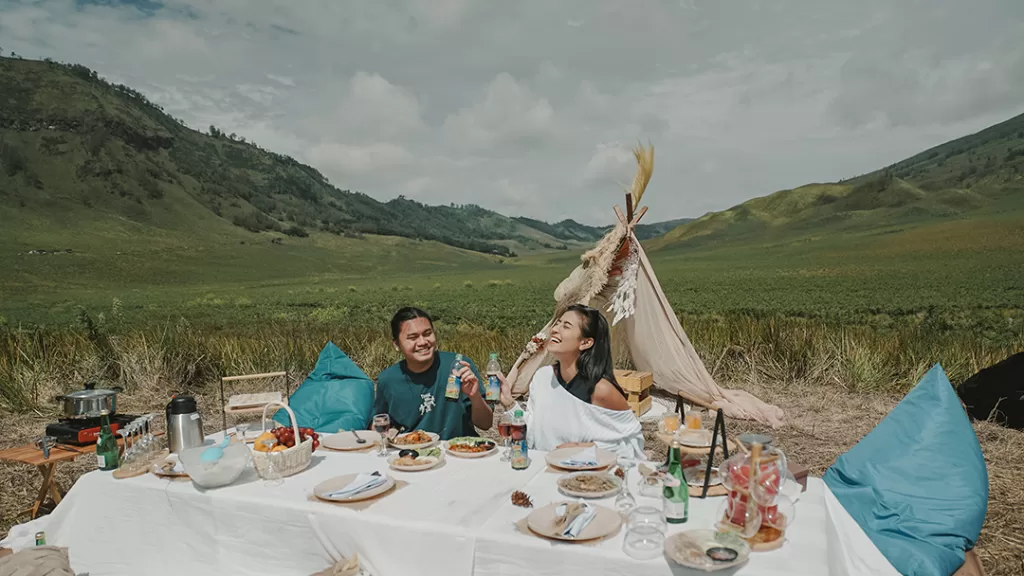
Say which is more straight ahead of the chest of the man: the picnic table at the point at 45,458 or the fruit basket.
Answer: the fruit basket

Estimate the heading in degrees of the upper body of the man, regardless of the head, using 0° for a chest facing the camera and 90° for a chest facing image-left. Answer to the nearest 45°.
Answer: approximately 0°

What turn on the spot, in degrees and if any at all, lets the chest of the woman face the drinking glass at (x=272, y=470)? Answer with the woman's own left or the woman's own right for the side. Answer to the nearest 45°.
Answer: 0° — they already face it

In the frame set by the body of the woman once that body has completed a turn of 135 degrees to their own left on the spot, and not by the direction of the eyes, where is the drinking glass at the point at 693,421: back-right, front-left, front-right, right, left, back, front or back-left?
front-right

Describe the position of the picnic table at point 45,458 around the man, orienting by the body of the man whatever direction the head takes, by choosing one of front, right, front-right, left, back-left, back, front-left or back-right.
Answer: right

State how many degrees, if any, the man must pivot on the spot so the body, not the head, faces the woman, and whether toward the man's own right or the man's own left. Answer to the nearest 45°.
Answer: approximately 90° to the man's own left

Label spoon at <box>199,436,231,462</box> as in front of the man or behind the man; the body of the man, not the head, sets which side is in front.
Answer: in front

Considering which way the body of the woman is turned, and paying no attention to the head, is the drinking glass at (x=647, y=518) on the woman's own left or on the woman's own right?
on the woman's own left

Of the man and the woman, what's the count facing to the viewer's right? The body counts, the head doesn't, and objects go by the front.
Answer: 0

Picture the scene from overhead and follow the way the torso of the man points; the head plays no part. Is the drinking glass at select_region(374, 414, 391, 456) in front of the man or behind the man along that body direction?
in front

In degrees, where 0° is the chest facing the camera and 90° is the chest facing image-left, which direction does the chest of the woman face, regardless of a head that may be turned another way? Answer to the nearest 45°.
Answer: approximately 45°

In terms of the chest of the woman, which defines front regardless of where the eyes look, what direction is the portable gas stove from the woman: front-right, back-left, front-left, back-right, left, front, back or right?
front-right

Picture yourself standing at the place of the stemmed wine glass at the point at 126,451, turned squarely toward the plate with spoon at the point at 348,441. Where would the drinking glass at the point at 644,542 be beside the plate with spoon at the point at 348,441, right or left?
right

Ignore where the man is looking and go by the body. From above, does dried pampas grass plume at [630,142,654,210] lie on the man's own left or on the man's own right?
on the man's own left

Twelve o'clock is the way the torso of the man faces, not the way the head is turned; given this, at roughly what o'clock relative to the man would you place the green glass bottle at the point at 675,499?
The green glass bottle is roughly at 11 o'clock from the man.
